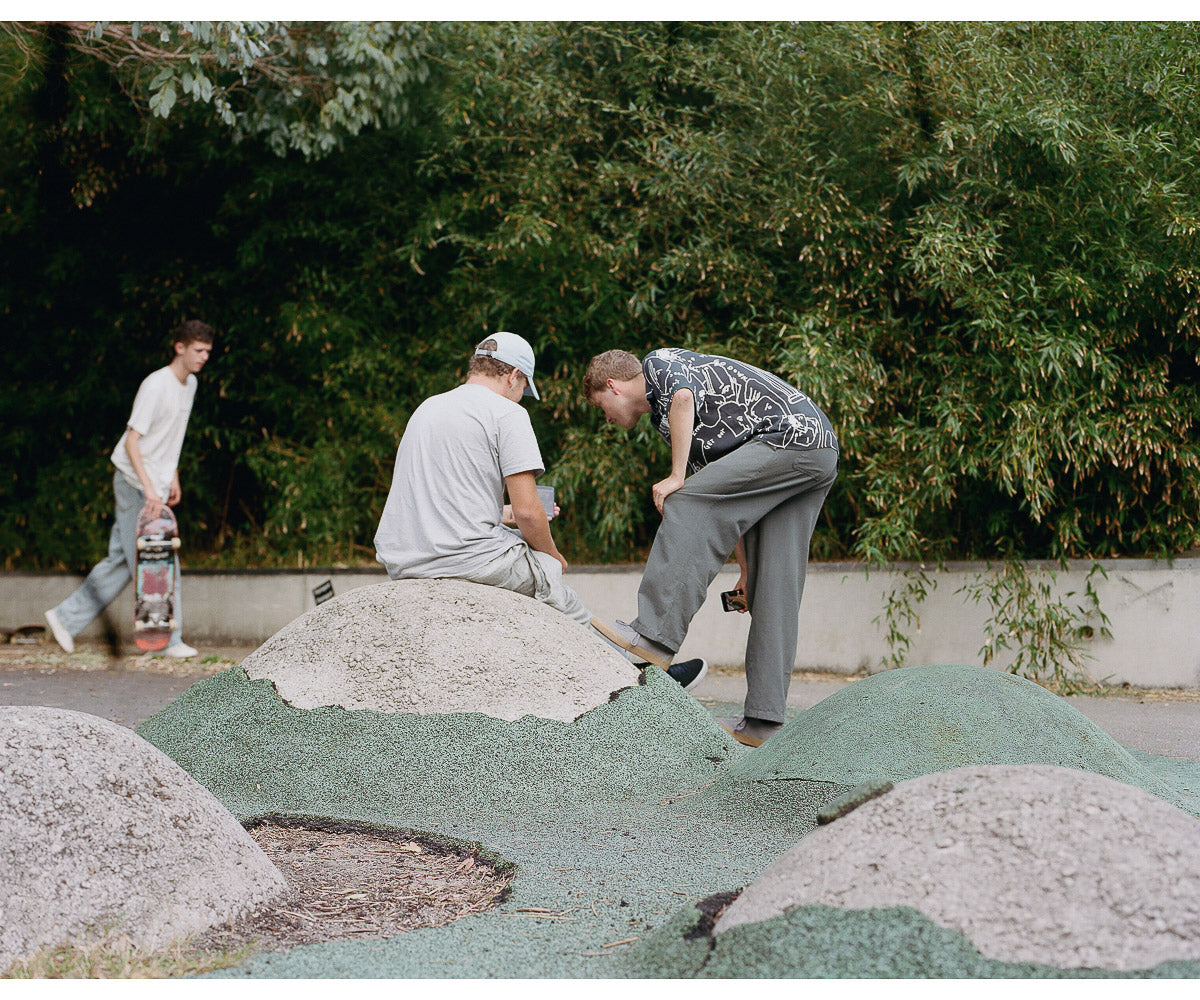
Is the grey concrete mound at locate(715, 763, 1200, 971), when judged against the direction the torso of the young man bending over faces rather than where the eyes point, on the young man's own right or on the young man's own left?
on the young man's own left

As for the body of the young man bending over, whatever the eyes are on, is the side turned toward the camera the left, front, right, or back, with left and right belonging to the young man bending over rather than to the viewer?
left

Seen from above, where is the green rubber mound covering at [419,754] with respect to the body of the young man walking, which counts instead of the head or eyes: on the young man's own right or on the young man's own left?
on the young man's own right

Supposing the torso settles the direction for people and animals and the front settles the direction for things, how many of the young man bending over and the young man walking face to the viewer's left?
1

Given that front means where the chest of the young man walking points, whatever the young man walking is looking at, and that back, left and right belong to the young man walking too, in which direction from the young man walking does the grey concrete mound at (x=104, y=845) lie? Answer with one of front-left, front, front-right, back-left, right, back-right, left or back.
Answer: right

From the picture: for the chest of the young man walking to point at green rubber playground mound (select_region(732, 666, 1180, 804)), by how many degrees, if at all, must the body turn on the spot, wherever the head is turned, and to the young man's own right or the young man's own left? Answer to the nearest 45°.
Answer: approximately 45° to the young man's own right

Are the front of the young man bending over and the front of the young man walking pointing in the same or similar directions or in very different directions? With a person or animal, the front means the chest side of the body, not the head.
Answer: very different directions

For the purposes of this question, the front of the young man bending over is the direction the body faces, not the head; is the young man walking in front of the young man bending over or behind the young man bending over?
in front

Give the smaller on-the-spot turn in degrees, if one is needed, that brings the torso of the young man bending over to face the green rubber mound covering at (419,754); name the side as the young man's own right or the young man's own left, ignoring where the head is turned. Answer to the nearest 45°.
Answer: approximately 45° to the young man's own left

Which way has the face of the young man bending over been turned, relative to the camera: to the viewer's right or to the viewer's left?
to the viewer's left

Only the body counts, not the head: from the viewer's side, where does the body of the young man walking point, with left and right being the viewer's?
facing to the right of the viewer
